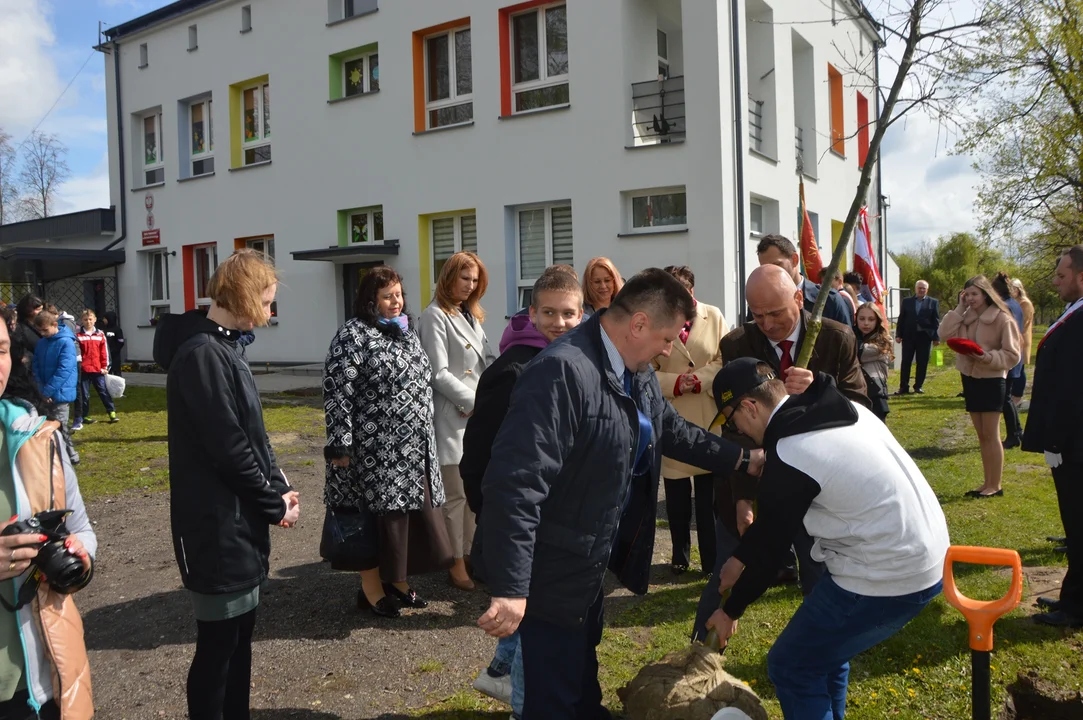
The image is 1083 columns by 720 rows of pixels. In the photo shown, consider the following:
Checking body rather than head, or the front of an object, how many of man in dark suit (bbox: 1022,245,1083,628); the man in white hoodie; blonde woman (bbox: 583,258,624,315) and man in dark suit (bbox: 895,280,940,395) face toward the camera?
2

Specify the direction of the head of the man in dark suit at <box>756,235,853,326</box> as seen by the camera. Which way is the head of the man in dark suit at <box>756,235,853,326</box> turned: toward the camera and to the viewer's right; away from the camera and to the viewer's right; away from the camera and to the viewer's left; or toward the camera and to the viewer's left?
toward the camera and to the viewer's left

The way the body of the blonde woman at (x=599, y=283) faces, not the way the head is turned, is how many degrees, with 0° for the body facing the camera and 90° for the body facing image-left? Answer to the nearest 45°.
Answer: approximately 0°

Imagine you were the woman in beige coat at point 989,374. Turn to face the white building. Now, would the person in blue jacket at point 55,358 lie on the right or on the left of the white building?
left

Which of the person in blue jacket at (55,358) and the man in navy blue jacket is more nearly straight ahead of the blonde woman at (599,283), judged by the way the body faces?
the man in navy blue jacket

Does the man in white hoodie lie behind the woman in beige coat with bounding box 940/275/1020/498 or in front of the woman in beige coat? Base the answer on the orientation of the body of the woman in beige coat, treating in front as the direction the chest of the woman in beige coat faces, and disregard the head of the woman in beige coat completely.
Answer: in front

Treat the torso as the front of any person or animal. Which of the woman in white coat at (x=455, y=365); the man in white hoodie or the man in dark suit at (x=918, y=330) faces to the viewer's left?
the man in white hoodie

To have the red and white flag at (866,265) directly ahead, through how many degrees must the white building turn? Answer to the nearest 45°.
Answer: approximately 90° to its left

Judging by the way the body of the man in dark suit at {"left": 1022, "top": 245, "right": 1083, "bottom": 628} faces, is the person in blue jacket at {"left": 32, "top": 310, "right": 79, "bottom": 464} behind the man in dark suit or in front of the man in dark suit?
in front

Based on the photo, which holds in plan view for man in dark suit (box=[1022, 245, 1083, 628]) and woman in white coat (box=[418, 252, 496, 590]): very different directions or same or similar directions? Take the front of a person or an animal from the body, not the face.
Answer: very different directions
